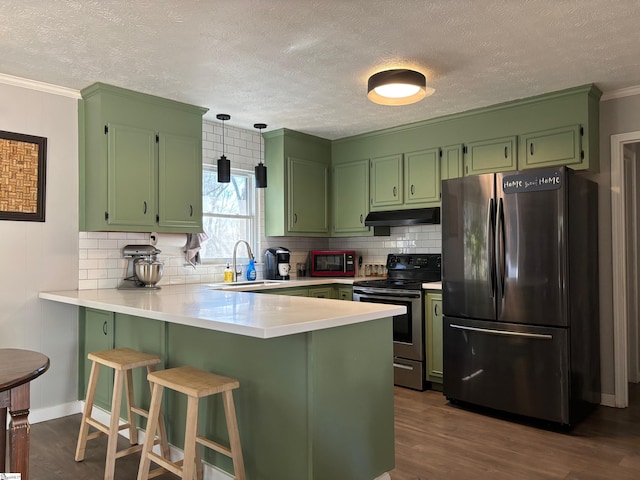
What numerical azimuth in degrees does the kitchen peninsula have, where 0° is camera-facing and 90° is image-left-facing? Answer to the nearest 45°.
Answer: approximately 45°

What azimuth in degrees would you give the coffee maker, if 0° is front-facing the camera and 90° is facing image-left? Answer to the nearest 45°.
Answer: approximately 315°

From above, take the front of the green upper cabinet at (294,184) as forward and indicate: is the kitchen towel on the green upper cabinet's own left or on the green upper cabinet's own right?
on the green upper cabinet's own right

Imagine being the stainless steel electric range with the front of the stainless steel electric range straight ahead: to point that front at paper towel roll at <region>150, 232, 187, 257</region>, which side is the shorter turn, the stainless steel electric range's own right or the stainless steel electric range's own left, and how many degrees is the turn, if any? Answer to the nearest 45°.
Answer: approximately 45° to the stainless steel electric range's own right

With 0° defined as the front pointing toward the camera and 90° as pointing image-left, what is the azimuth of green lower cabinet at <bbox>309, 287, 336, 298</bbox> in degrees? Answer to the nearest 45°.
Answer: approximately 315°

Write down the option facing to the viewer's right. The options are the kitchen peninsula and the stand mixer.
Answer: the stand mixer

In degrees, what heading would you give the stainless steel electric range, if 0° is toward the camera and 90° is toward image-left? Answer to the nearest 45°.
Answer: approximately 45°

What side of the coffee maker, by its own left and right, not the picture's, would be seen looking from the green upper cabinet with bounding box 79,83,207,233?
right

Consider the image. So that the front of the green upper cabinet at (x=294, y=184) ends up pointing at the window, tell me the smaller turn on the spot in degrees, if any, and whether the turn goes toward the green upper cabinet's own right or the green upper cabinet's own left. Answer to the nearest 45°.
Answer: approximately 135° to the green upper cabinet's own right
